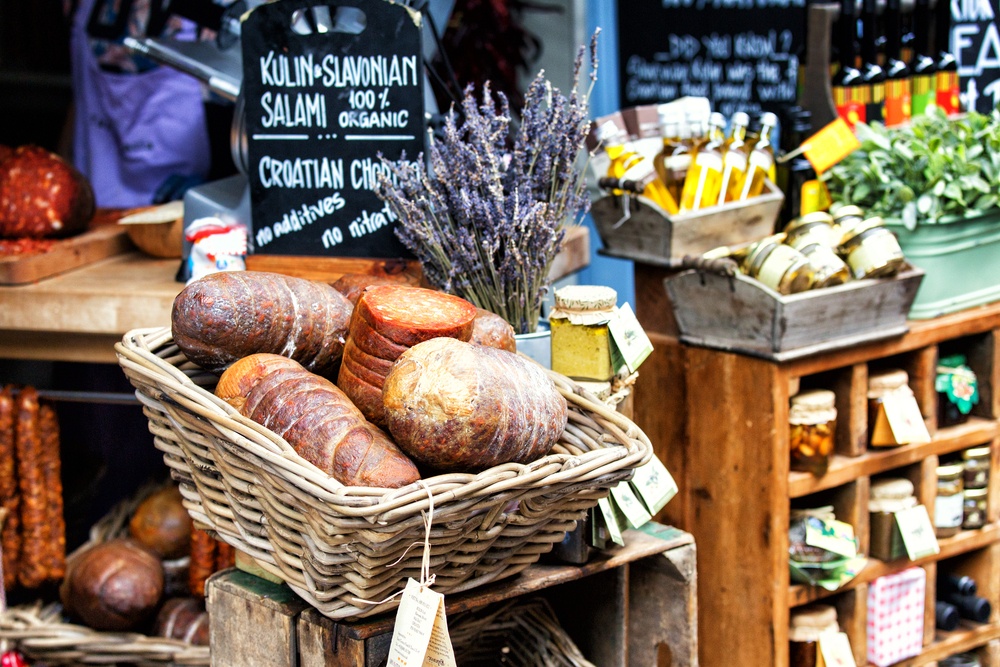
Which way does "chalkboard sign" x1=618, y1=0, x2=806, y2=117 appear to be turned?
toward the camera

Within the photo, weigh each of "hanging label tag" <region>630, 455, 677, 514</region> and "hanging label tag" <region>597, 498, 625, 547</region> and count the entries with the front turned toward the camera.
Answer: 2

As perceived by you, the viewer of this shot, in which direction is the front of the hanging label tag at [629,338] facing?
facing the viewer

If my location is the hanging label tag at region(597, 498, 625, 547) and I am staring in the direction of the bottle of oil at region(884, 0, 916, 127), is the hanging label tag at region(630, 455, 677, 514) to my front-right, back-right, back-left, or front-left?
front-right

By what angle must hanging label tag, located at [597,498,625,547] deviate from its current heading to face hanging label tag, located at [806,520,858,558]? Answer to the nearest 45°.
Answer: approximately 135° to its left

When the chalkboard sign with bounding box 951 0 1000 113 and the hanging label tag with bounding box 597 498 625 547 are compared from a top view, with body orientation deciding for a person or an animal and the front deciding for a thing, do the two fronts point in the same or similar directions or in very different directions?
same or similar directions

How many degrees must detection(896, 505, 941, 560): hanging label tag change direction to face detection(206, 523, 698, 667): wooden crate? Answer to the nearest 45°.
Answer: approximately 45° to its right

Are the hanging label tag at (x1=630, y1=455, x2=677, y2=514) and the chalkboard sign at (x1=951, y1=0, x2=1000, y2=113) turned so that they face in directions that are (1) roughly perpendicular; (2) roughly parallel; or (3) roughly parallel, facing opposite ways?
roughly parallel

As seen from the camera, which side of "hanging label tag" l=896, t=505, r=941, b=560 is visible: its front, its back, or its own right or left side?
front

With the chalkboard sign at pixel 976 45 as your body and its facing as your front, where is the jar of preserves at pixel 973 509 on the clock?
The jar of preserves is roughly at 12 o'clock from the chalkboard sign.
